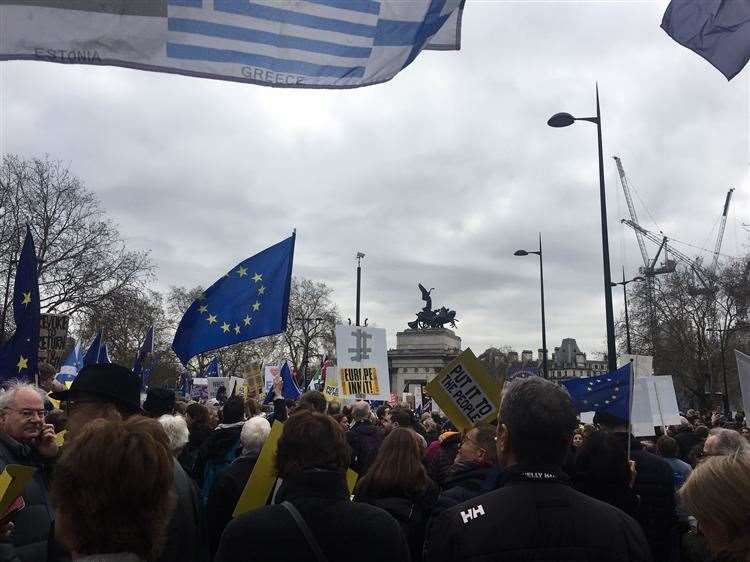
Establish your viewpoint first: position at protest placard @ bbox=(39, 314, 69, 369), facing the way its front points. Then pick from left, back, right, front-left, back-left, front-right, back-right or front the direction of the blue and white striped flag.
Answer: front

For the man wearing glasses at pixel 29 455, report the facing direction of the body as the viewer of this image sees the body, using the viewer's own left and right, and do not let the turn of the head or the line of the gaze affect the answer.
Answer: facing the viewer and to the right of the viewer

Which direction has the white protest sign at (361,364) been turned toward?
toward the camera

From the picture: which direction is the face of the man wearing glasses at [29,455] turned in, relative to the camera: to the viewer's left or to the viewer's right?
to the viewer's right

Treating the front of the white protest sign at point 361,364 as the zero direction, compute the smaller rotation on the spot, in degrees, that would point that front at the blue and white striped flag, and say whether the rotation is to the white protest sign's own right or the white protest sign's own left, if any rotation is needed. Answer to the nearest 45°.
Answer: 0° — it already faces it

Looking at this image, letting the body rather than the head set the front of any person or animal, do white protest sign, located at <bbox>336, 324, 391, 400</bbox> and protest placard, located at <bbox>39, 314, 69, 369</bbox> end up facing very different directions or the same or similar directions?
same or similar directions

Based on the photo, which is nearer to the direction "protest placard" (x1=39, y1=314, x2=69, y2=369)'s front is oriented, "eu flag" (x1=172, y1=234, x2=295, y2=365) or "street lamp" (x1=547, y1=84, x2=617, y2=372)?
the eu flag

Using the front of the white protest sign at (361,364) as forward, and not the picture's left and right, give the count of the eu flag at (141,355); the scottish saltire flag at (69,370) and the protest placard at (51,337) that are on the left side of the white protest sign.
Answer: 0

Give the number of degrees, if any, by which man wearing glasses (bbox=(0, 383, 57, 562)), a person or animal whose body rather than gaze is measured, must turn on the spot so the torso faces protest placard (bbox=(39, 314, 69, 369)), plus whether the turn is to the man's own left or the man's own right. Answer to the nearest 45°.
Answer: approximately 135° to the man's own left

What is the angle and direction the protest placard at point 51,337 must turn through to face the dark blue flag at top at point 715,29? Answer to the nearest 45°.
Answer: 0° — it already faces it

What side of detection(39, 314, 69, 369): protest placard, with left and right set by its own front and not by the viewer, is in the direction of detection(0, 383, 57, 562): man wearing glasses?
front

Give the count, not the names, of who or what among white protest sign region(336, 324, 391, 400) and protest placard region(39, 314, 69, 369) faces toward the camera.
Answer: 2

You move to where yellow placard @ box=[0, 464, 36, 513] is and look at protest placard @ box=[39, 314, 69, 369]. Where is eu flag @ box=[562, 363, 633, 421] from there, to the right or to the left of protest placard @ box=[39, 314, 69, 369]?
right

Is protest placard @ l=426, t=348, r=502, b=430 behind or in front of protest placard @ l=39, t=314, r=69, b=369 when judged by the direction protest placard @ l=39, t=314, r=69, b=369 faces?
in front

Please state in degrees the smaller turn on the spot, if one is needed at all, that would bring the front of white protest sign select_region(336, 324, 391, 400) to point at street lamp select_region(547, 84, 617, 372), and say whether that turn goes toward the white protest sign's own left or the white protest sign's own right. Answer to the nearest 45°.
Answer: approximately 90° to the white protest sign's own left

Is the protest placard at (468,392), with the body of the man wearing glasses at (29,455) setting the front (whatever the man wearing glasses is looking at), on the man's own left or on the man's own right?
on the man's own left
